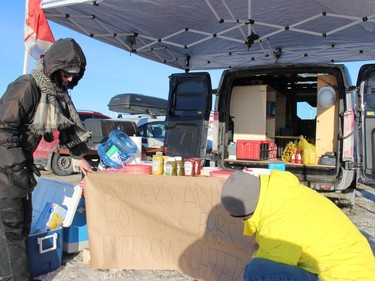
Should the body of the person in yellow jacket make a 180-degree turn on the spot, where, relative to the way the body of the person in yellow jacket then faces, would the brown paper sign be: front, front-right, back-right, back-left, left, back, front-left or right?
back-left

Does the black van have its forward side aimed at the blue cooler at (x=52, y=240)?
no

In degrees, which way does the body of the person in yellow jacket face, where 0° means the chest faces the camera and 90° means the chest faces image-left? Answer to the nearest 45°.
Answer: approximately 90°

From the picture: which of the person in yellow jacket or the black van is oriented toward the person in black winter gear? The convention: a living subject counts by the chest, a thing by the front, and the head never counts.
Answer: the person in yellow jacket

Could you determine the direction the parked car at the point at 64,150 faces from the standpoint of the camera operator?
facing the viewer and to the left of the viewer

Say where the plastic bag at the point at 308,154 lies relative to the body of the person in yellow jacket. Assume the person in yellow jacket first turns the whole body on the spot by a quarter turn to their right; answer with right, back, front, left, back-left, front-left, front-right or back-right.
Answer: front

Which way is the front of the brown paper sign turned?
toward the camera

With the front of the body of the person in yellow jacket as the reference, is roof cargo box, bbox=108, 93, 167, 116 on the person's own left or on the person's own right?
on the person's own right

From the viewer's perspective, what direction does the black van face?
away from the camera

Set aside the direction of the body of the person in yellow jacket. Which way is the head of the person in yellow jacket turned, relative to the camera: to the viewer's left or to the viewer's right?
to the viewer's left

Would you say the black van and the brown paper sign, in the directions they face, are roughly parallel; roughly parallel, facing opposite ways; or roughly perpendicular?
roughly parallel, facing opposite ways

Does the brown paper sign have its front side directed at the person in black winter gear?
no

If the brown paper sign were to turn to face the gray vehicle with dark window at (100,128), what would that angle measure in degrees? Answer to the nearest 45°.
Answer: approximately 180°

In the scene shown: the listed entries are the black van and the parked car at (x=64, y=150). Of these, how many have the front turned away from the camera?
1

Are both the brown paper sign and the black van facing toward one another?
no
